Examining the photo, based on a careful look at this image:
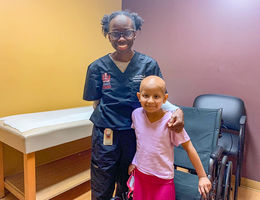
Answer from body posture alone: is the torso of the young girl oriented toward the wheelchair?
no

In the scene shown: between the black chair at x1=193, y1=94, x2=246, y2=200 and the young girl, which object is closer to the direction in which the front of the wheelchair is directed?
the young girl

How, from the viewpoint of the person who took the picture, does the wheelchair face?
facing the viewer and to the left of the viewer

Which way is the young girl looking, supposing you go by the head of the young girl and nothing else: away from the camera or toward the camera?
toward the camera

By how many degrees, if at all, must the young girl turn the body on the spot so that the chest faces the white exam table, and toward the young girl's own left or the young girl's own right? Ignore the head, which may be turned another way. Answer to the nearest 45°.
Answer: approximately 135° to the young girl's own right

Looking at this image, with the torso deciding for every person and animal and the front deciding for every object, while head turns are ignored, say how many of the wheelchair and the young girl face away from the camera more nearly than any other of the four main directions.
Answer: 0

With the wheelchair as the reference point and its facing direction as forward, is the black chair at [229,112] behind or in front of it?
behind

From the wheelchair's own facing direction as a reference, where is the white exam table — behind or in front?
in front

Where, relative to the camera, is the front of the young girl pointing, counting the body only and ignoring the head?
toward the camera
